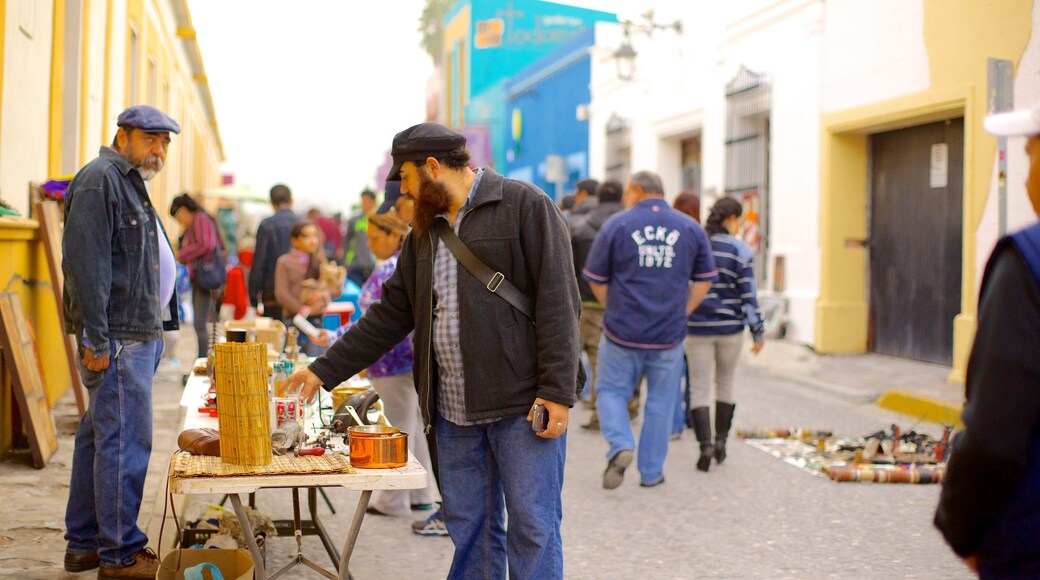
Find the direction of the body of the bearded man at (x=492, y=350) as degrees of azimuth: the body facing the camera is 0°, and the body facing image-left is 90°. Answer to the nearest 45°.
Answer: approximately 45°

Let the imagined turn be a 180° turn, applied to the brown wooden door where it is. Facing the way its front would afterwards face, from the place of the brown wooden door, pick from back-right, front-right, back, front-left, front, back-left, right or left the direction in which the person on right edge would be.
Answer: back-right

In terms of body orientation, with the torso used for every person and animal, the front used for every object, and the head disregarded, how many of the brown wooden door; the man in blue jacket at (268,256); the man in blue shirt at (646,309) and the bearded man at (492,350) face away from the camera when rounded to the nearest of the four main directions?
2

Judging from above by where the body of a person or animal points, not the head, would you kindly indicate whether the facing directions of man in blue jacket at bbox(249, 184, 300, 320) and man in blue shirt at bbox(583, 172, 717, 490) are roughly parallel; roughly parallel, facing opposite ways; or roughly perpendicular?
roughly parallel

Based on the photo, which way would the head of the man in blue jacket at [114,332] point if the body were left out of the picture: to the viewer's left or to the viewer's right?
to the viewer's right

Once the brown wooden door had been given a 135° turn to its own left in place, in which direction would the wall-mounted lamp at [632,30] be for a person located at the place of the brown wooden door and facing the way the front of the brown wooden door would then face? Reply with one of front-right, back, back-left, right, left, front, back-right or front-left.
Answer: back-left

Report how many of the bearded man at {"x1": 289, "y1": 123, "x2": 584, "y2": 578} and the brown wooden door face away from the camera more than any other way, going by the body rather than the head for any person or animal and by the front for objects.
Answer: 0

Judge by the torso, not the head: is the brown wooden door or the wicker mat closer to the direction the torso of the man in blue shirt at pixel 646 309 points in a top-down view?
the brown wooden door

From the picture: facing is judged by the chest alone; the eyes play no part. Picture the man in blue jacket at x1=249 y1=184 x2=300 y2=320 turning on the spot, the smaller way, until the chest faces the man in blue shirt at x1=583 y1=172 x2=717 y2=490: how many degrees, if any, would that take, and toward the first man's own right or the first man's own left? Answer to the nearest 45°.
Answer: approximately 135° to the first man's own right

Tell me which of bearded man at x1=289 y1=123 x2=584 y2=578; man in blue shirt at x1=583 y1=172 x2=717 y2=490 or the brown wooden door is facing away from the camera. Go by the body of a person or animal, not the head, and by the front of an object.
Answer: the man in blue shirt

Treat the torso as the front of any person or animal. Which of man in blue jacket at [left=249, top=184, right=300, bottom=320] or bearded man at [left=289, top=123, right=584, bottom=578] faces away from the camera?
the man in blue jacket

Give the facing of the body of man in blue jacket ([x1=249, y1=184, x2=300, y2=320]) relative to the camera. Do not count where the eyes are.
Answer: away from the camera

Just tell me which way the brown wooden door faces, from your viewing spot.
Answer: facing the viewer and to the left of the viewer

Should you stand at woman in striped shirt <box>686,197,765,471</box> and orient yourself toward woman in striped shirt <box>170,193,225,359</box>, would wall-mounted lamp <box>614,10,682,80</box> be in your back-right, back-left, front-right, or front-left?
front-right

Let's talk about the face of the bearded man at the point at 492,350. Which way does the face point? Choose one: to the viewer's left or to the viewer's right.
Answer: to the viewer's left

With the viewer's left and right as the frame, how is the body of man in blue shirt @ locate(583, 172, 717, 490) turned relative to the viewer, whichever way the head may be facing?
facing away from the viewer
